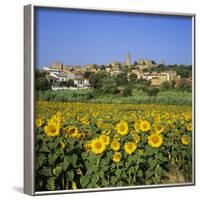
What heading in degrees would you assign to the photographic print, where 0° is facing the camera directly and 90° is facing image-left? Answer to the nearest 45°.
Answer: approximately 315°
